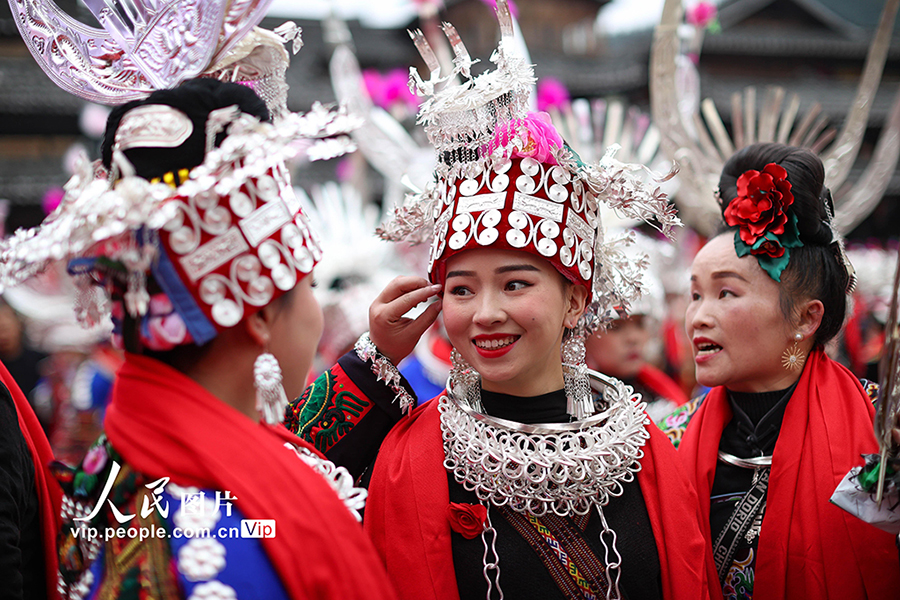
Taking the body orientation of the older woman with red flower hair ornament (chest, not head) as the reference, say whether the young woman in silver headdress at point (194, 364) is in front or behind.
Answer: in front

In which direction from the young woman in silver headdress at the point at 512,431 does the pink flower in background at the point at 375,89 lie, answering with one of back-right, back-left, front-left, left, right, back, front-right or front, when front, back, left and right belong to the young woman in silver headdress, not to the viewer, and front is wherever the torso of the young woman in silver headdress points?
back

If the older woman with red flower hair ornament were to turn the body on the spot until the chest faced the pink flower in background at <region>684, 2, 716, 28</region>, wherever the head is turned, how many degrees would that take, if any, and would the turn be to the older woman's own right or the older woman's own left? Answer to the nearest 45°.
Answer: approximately 135° to the older woman's own right

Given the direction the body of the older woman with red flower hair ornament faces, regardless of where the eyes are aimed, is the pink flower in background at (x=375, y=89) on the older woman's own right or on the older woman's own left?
on the older woman's own right

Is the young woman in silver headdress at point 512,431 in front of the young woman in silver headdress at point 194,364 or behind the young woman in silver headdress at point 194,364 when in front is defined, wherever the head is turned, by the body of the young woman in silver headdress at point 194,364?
in front

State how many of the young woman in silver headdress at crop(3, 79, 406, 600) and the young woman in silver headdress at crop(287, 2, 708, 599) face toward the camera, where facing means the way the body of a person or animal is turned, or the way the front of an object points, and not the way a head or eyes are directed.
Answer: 1

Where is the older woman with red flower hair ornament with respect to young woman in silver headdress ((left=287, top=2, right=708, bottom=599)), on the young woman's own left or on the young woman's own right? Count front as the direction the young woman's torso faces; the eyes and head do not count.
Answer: on the young woman's own left

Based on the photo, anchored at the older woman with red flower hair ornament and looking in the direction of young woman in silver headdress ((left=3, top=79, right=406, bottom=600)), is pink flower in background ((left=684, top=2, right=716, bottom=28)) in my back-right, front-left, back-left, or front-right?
back-right

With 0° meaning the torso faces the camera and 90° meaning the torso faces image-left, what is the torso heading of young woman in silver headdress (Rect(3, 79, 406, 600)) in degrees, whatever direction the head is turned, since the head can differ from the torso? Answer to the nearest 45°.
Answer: approximately 225°

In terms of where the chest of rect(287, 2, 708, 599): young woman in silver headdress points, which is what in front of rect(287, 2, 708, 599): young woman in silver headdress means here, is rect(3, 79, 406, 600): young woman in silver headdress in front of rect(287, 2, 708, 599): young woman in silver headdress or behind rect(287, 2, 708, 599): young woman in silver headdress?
in front

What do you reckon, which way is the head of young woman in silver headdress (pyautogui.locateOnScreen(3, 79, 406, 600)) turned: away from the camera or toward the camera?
away from the camera

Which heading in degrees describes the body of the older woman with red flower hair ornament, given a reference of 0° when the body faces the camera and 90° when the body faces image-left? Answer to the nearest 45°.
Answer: approximately 45°

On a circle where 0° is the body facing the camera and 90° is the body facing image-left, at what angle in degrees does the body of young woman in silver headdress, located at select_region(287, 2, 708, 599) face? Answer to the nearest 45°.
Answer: approximately 0°
